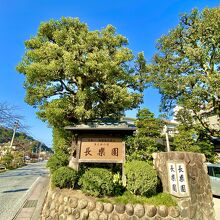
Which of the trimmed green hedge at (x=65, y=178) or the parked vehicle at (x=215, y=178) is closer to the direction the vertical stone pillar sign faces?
the trimmed green hedge

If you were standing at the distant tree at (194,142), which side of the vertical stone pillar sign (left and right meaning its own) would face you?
back

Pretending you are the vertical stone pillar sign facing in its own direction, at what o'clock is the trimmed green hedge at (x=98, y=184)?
The trimmed green hedge is roughly at 2 o'clock from the vertical stone pillar sign.

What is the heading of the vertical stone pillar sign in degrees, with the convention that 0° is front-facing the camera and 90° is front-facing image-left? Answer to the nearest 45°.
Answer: approximately 0°

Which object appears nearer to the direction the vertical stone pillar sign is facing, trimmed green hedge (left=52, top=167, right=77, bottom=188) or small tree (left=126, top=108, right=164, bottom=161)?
the trimmed green hedge

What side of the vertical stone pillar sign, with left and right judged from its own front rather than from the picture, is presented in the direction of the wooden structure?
right

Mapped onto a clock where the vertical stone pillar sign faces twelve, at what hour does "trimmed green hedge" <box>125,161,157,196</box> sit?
The trimmed green hedge is roughly at 2 o'clock from the vertical stone pillar sign.
